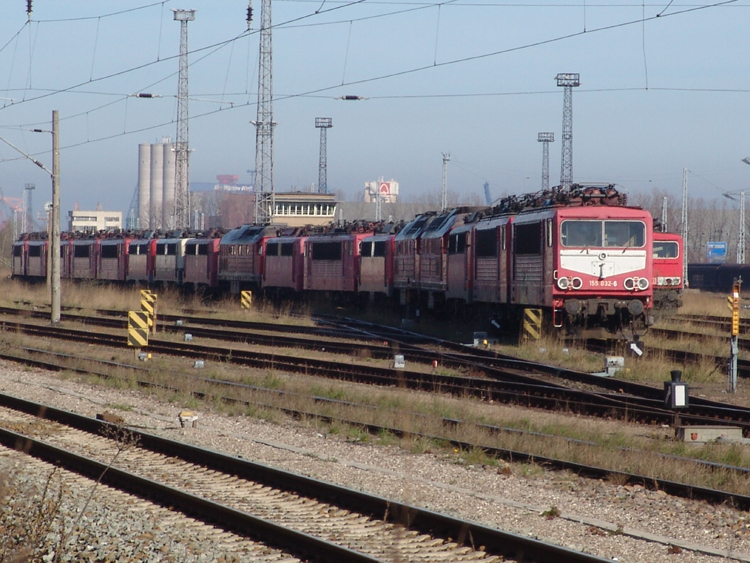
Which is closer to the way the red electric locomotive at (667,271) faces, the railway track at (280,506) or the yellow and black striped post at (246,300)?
the railway track

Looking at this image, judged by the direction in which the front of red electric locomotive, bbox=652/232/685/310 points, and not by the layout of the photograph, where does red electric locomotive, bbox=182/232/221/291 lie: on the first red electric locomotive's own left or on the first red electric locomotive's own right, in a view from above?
on the first red electric locomotive's own right

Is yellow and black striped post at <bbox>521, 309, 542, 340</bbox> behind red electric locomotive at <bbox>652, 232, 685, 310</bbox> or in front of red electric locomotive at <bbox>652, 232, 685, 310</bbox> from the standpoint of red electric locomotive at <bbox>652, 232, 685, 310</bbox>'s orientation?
in front

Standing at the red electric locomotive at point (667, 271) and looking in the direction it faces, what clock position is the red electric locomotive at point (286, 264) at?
the red electric locomotive at point (286, 264) is roughly at 4 o'clock from the red electric locomotive at point (667, 271).

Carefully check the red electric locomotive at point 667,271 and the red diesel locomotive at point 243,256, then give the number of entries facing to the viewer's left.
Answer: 0

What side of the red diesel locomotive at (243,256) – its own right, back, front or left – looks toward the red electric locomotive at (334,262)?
front

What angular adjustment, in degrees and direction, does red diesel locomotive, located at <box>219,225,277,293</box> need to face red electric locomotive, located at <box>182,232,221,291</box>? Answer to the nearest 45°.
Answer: approximately 180°

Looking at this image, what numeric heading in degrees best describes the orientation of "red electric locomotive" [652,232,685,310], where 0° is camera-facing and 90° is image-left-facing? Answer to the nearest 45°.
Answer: approximately 0°

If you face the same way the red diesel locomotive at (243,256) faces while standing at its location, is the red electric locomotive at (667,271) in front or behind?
in front

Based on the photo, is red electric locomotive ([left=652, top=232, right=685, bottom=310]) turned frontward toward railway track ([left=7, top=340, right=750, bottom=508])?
yes

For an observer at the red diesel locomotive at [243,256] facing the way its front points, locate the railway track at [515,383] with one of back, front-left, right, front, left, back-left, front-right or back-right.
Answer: front-right

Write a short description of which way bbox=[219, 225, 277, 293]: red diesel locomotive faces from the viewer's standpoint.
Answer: facing the viewer and to the right of the viewer
